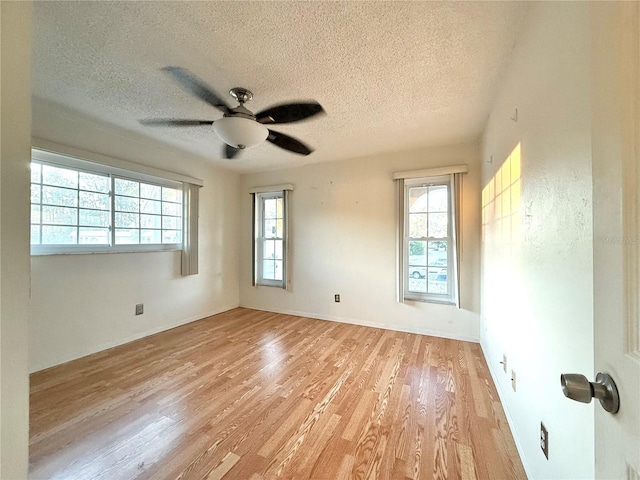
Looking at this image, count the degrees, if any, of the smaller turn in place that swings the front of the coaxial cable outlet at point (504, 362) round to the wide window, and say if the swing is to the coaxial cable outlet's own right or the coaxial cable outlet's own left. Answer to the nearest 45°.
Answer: approximately 45° to the coaxial cable outlet's own left

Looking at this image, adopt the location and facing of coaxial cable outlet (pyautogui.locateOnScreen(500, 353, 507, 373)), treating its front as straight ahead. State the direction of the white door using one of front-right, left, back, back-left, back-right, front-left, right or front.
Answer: left

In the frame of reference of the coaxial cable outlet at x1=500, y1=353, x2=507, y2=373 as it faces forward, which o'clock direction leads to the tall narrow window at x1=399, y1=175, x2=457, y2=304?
The tall narrow window is roughly at 2 o'clock from the coaxial cable outlet.

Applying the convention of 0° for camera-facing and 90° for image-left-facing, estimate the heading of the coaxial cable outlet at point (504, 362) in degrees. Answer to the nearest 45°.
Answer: approximately 90°

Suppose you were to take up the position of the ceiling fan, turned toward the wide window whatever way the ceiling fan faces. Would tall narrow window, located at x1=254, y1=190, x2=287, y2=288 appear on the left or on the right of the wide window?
right

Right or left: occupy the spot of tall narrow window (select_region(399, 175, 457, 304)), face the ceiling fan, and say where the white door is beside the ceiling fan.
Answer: left

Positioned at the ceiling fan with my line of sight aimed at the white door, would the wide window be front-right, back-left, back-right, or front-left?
back-right

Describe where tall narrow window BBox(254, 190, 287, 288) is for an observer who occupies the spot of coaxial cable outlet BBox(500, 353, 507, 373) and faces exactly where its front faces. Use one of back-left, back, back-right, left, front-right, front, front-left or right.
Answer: front

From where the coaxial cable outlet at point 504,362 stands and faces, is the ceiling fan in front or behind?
in front

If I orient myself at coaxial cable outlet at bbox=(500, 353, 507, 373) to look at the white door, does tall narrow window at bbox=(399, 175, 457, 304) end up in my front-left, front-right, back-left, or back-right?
back-right
